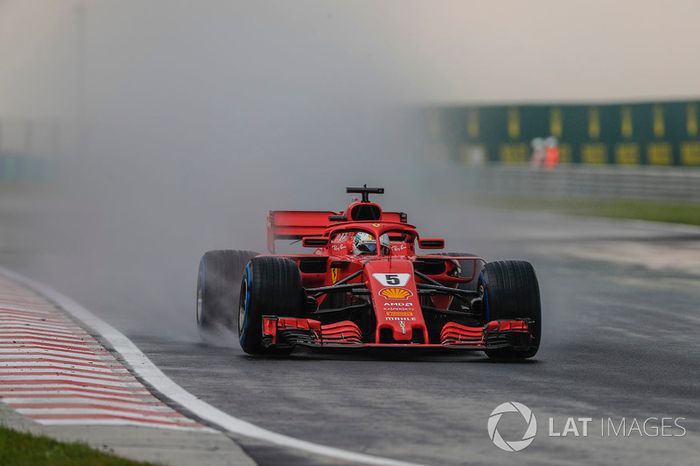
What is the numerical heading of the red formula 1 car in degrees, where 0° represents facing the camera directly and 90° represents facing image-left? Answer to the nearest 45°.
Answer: approximately 0°

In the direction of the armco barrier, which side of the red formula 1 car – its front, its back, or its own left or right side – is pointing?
back
